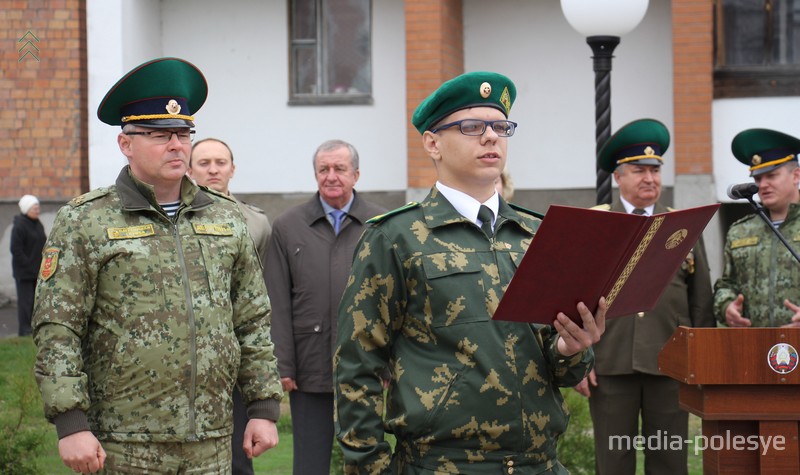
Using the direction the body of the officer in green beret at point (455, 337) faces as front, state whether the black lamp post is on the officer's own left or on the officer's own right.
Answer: on the officer's own left

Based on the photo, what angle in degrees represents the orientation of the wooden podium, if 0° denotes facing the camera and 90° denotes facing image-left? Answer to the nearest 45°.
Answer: approximately 0°

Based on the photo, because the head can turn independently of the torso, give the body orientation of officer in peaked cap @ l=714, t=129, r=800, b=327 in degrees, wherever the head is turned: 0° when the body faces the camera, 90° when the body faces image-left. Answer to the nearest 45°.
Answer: approximately 45°
